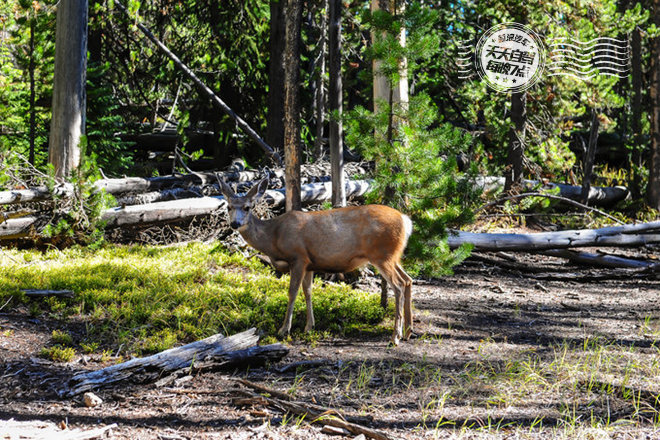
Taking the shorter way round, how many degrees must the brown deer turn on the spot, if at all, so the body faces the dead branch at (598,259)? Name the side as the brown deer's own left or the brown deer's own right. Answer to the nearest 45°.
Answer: approximately 135° to the brown deer's own right

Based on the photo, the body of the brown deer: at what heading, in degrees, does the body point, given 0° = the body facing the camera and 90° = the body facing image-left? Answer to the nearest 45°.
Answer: approximately 90°

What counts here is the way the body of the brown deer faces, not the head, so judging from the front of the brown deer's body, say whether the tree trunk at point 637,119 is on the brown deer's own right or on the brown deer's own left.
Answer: on the brown deer's own right

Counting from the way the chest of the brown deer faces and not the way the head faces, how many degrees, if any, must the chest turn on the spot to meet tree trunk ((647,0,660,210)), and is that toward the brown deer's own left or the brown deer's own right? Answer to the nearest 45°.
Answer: approximately 135° to the brown deer's own right

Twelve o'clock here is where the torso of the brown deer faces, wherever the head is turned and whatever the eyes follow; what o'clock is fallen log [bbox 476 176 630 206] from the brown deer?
The fallen log is roughly at 4 o'clock from the brown deer.

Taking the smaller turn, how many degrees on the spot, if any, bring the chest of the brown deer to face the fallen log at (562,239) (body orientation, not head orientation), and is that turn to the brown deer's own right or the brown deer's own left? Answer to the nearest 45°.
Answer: approximately 135° to the brown deer's own right

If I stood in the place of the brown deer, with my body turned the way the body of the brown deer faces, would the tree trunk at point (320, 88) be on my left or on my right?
on my right

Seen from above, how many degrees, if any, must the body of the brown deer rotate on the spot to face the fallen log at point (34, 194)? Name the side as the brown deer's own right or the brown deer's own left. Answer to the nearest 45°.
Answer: approximately 45° to the brown deer's own right

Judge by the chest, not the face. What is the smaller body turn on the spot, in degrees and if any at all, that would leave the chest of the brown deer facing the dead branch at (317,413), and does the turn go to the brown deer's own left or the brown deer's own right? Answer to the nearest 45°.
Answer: approximately 90° to the brown deer's own left

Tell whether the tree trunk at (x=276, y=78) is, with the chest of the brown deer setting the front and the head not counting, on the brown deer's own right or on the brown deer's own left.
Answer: on the brown deer's own right
